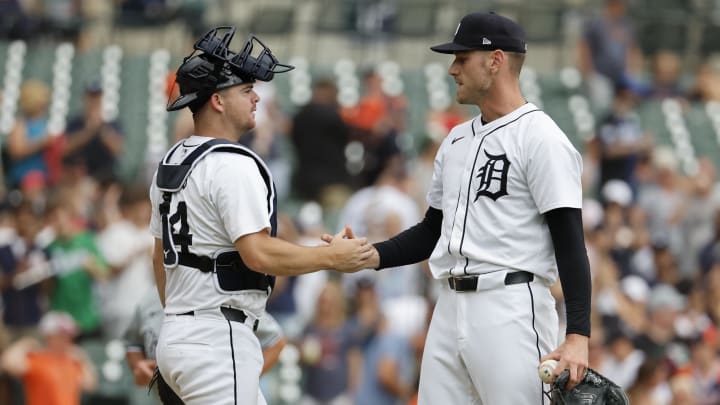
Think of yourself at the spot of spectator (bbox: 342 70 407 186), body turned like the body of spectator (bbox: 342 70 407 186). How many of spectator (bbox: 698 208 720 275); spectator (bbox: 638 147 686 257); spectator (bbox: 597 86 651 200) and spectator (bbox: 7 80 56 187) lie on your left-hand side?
3

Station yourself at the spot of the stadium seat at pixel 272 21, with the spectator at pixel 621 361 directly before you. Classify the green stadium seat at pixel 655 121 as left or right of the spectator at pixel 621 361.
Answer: left

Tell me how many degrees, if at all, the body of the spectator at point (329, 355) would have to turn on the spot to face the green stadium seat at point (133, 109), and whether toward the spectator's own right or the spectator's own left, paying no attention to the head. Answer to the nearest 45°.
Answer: approximately 135° to the spectator's own right

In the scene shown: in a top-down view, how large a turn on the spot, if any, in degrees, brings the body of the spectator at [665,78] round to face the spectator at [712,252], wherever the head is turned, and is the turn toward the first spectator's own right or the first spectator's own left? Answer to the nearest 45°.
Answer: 0° — they already face them

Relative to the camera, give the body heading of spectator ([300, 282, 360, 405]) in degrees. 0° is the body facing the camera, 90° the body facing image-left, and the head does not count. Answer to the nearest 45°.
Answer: approximately 0°

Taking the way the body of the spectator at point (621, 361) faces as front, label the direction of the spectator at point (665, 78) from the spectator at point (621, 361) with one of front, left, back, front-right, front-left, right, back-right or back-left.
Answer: back

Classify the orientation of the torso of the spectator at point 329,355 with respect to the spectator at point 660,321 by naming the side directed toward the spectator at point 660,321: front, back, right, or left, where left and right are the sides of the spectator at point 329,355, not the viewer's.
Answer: left

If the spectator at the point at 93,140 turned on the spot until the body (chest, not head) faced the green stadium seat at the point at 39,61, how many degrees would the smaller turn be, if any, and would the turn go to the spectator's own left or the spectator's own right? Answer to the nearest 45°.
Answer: approximately 180°
